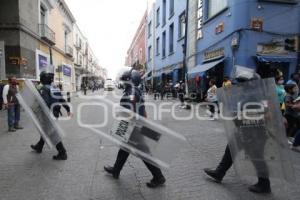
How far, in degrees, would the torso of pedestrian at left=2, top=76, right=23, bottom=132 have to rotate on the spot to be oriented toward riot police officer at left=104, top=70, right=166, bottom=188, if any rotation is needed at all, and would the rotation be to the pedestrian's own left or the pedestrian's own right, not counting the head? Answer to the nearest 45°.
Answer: approximately 45° to the pedestrian's own right

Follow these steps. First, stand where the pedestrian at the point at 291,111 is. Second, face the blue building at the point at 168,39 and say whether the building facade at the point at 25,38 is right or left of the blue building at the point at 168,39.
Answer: left

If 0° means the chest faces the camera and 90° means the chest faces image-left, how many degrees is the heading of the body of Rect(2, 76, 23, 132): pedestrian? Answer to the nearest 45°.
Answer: approximately 315°

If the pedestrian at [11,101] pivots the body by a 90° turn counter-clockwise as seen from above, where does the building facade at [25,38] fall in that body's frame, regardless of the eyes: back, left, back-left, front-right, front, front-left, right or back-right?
front-left

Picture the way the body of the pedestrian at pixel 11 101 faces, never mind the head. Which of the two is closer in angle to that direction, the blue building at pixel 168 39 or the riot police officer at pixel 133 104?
the riot police officer
